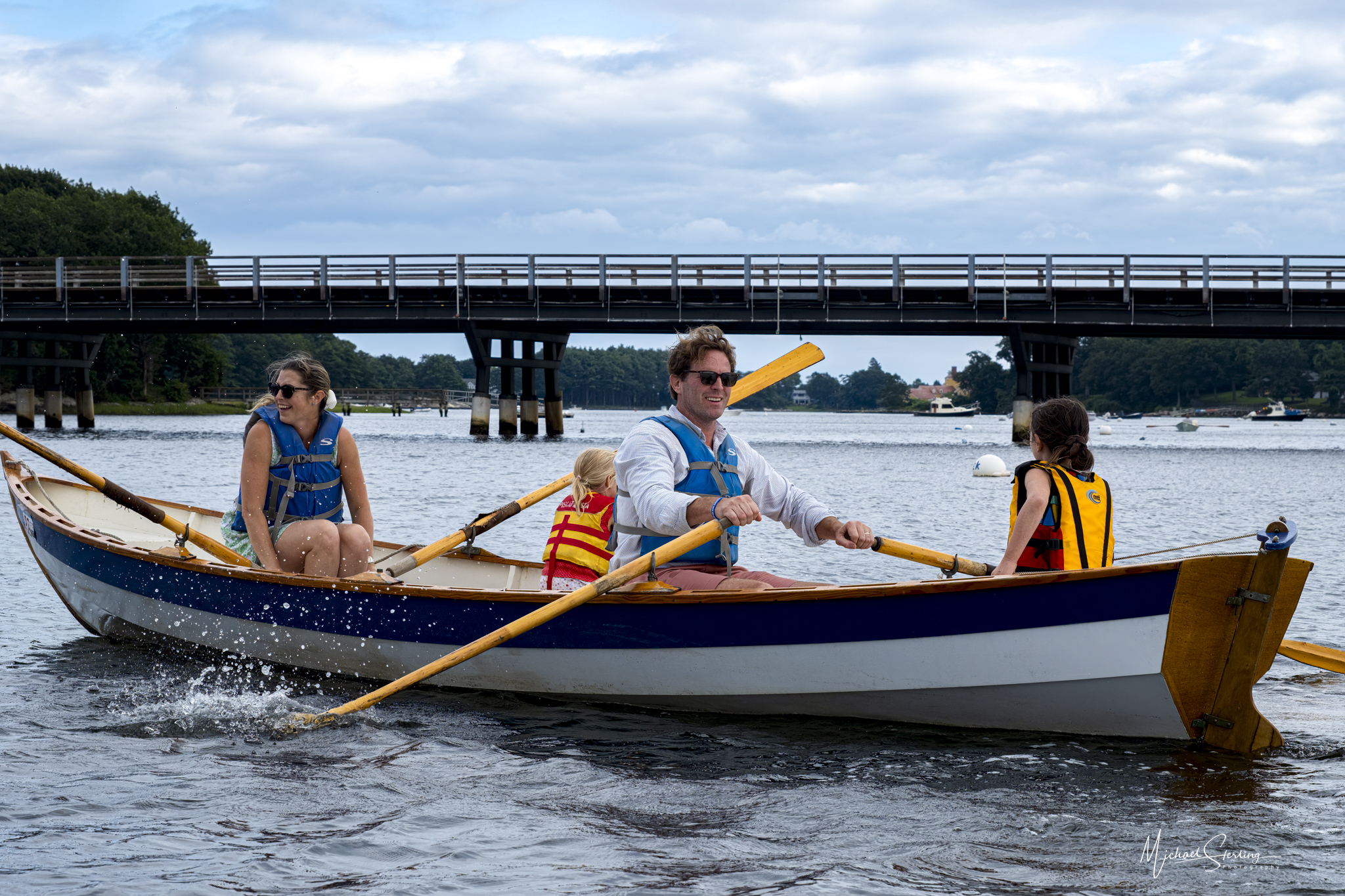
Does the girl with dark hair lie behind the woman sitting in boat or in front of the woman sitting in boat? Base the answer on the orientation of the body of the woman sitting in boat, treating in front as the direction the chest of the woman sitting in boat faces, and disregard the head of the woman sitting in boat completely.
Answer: in front

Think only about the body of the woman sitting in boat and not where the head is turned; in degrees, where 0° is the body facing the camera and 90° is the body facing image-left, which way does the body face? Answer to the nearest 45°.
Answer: approximately 315°

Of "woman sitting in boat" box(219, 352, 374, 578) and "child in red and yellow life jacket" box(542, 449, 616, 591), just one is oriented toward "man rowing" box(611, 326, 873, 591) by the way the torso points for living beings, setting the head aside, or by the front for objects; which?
the woman sitting in boat

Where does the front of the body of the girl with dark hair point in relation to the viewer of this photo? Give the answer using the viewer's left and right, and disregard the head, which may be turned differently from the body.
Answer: facing away from the viewer and to the left of the viewer

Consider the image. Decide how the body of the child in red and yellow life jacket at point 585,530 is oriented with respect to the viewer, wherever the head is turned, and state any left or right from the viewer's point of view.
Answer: facing away from the viewer and to the right of the viewer

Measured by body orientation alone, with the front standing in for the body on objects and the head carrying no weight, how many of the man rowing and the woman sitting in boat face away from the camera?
0

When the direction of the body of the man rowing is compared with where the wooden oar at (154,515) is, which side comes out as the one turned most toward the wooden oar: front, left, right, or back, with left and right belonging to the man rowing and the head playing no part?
back

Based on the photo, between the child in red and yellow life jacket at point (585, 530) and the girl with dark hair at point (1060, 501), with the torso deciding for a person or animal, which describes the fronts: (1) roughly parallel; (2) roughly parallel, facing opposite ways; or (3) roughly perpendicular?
roughly perpendicular

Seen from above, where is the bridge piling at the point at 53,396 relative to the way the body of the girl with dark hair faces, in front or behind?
in front

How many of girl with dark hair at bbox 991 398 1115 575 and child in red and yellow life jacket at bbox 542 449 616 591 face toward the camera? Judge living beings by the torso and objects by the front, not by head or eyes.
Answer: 0

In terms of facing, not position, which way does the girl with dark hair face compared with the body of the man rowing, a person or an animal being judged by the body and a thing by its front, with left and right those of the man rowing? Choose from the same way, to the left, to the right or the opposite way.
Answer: the opposite way
